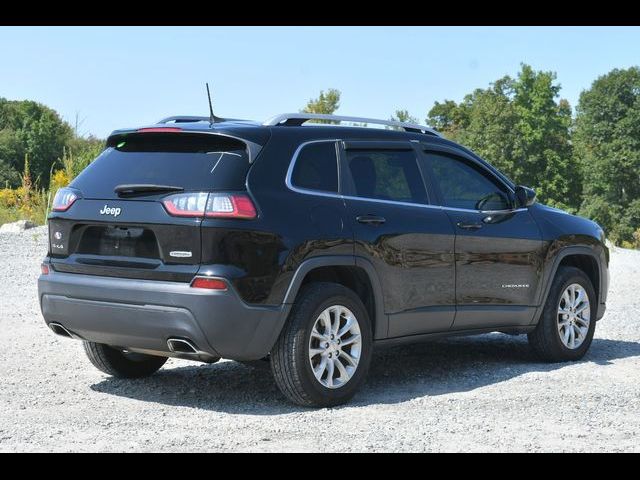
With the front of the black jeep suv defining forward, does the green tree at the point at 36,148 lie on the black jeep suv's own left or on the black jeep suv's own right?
on the black jeep suv's own left

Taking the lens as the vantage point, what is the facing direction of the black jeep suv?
facing away from the viewer and to the right of the viewer
